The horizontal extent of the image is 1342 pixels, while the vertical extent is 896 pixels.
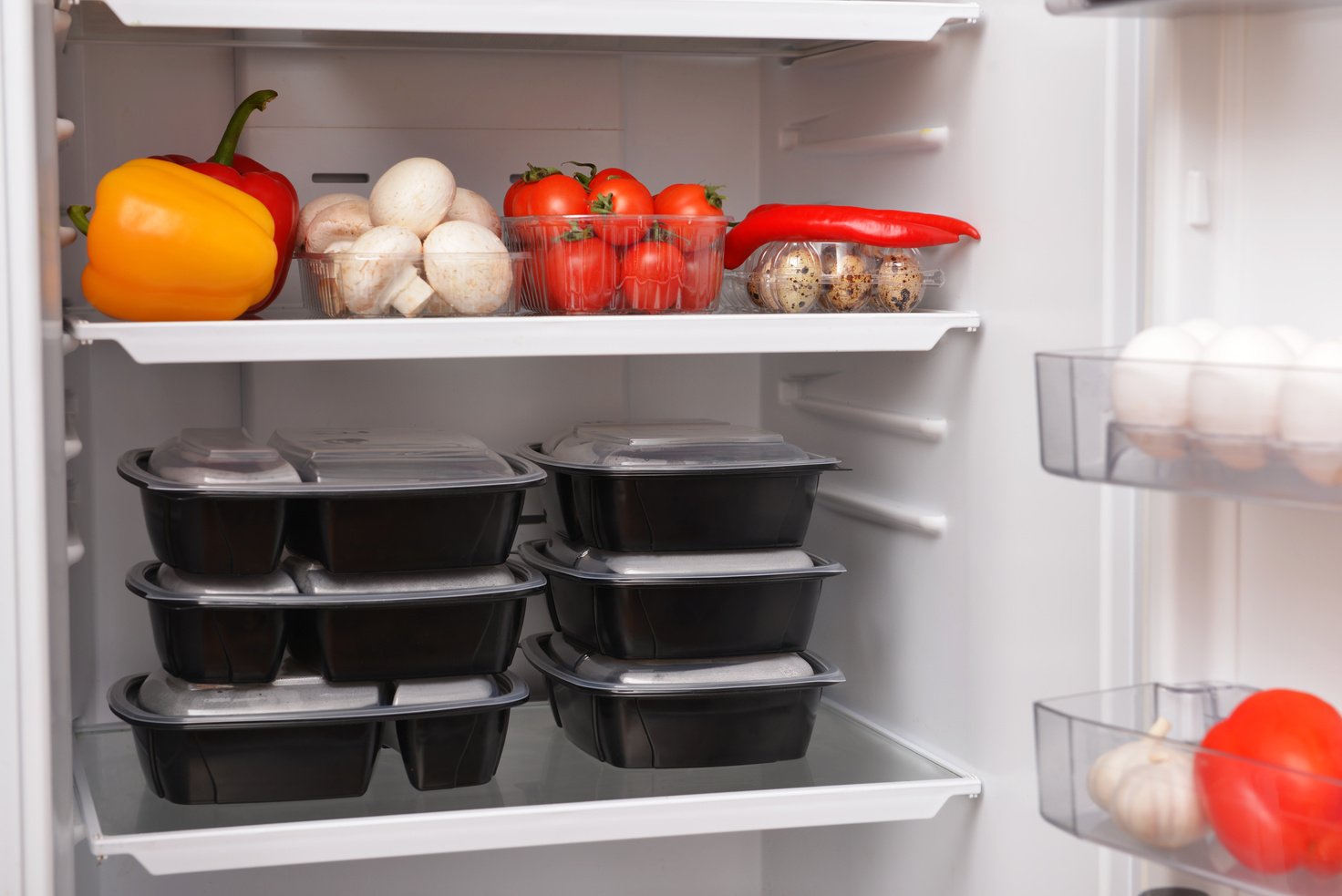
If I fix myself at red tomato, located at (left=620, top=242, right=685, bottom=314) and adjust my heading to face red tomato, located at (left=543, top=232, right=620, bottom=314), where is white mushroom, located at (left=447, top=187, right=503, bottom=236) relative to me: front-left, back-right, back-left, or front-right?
front-right

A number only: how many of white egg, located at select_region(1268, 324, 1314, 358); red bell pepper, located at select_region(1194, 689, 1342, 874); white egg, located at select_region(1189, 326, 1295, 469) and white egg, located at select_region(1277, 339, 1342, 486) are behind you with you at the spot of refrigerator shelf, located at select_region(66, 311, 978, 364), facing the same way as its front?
0

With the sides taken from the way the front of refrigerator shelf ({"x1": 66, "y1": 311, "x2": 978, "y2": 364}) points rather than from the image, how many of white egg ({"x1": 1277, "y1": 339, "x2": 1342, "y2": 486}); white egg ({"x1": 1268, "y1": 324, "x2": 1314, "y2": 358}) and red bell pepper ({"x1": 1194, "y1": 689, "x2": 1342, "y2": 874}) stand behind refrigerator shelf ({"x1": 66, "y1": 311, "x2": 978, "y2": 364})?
0

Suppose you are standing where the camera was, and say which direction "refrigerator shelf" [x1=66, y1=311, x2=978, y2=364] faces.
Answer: facing the viewer
